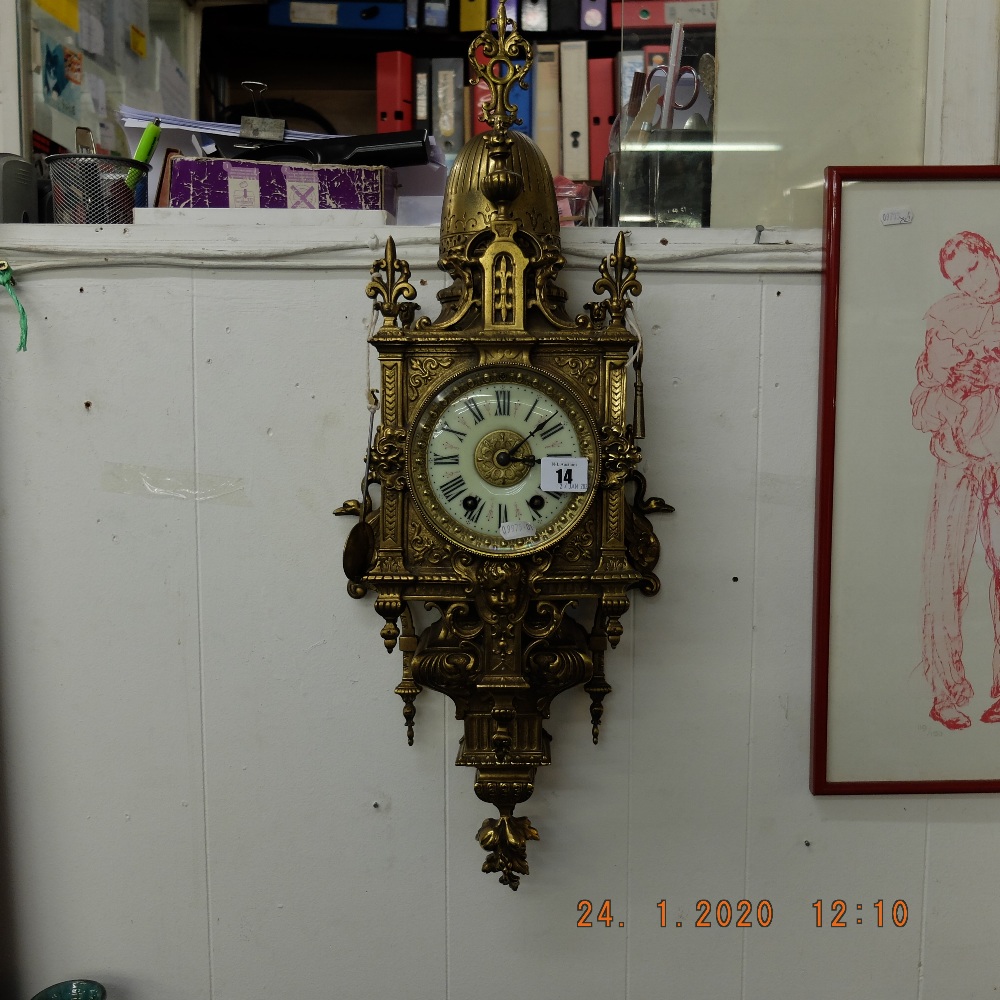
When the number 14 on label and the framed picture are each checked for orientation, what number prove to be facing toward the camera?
2

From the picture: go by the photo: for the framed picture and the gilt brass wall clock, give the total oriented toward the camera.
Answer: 2

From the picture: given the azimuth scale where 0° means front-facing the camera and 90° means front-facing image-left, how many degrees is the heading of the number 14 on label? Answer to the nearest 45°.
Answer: approximately 0°
